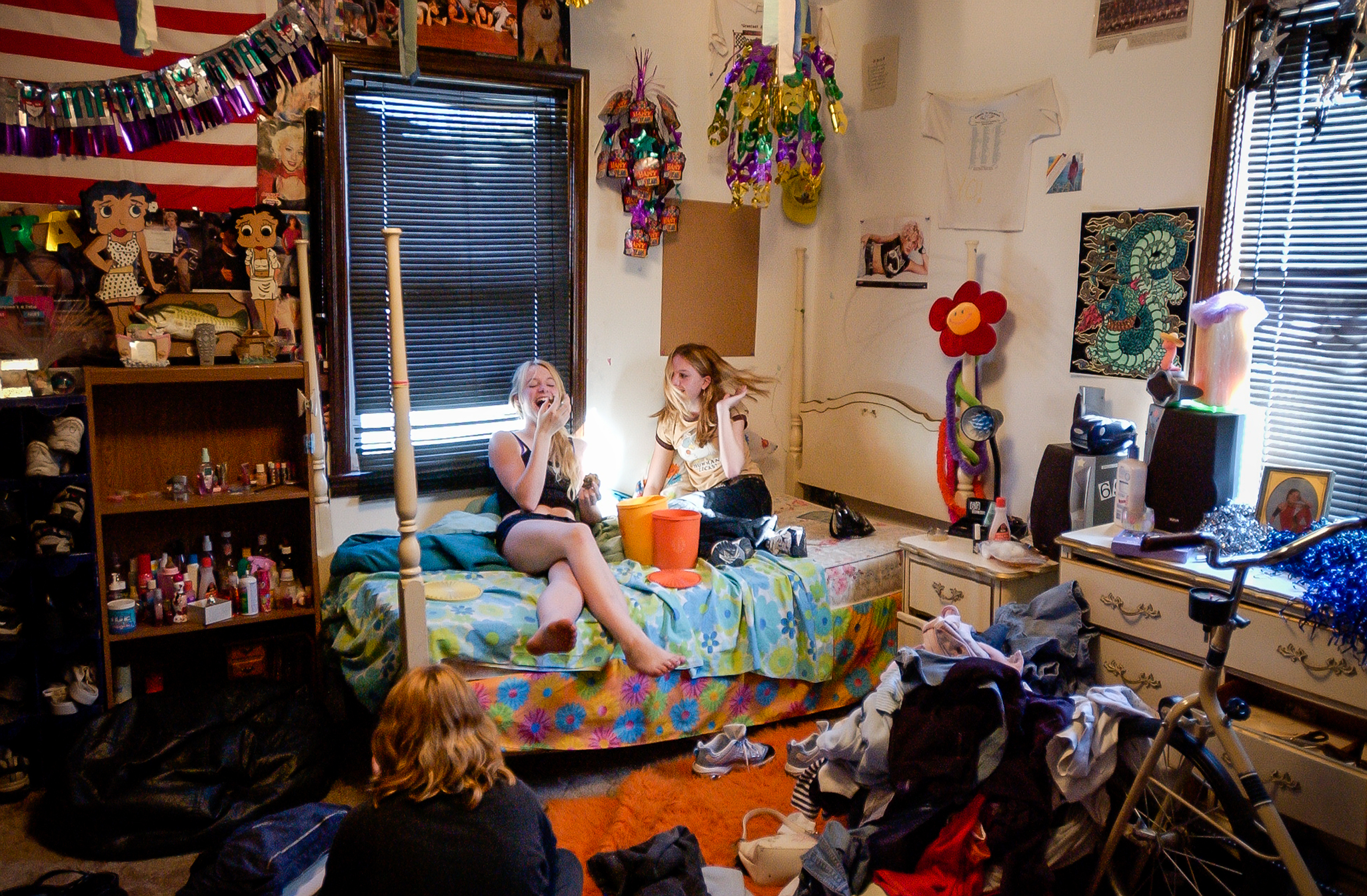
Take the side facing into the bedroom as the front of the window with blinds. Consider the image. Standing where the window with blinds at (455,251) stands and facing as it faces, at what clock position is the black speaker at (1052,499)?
The black speaker is roughly at 10 o'clock from the window with blinds.

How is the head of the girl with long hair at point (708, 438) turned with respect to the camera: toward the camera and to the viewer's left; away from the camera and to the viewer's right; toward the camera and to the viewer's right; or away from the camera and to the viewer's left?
toward the camera and to the viewer's left

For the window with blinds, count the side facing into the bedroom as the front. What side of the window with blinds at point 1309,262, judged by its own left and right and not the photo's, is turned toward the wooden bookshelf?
front

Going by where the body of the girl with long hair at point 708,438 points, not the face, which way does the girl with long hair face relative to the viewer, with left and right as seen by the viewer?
facing the viewer and to the left of the viewer

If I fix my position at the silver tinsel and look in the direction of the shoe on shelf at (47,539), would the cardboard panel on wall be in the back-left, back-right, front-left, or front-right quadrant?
front-right

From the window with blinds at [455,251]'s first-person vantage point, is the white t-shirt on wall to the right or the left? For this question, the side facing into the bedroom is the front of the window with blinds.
on its left

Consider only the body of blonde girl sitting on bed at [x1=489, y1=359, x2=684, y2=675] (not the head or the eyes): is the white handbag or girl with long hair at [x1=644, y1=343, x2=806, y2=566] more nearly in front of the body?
the white handbag

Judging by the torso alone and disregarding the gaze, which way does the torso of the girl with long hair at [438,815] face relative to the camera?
away from the camera

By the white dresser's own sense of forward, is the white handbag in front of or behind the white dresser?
in front

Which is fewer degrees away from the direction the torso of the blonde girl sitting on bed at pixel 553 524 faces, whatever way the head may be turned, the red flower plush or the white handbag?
the white handbag

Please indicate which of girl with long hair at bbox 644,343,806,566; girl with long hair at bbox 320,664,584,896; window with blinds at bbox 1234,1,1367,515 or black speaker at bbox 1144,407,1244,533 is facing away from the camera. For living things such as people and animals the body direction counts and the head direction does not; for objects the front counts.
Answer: girl with long hair at bbox 320,664,584,896

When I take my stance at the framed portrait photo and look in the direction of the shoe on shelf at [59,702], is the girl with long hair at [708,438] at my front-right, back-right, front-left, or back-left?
front-right

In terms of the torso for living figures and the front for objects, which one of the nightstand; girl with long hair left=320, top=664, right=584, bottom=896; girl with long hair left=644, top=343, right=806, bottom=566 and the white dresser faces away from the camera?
girl with long hair left=320, top=664, right=584, bottom=896

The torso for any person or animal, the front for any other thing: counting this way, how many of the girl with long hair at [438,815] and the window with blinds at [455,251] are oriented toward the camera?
1

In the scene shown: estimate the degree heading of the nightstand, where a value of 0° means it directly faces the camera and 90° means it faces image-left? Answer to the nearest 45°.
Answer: approximately 45°
